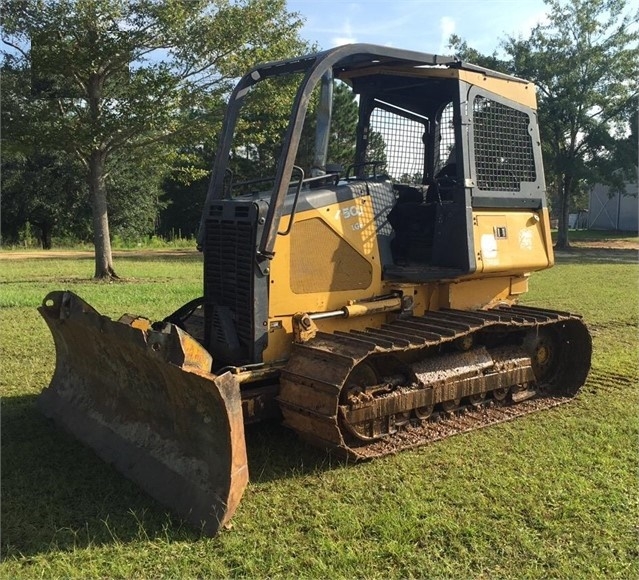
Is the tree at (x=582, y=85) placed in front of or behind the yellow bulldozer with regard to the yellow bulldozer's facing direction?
behind

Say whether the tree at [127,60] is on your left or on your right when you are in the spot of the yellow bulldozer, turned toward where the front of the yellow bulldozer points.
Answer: on your right

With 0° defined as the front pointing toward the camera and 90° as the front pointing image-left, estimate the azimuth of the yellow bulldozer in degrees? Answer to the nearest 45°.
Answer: approximately 45°

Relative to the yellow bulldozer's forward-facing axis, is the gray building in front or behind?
behind
